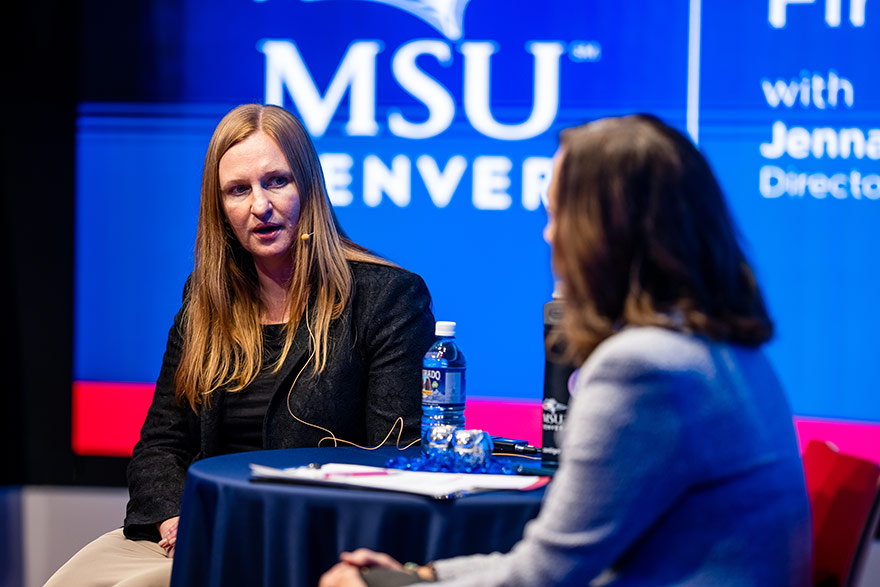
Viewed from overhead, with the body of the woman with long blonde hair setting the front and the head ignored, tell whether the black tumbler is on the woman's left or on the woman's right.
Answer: on the woman's left

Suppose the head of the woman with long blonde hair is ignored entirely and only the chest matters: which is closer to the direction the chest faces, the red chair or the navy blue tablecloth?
the navy blue tablecloth

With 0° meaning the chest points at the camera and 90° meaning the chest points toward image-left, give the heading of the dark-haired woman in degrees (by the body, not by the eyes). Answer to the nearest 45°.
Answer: approximately 135°

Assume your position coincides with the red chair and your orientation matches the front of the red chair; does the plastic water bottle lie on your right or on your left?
on your right

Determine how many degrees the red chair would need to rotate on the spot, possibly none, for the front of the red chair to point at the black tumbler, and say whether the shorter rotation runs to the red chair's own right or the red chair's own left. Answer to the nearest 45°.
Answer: approximately 45° to the red chair's own right

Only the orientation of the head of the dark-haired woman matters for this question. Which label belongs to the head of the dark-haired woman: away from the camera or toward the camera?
away from the camera
